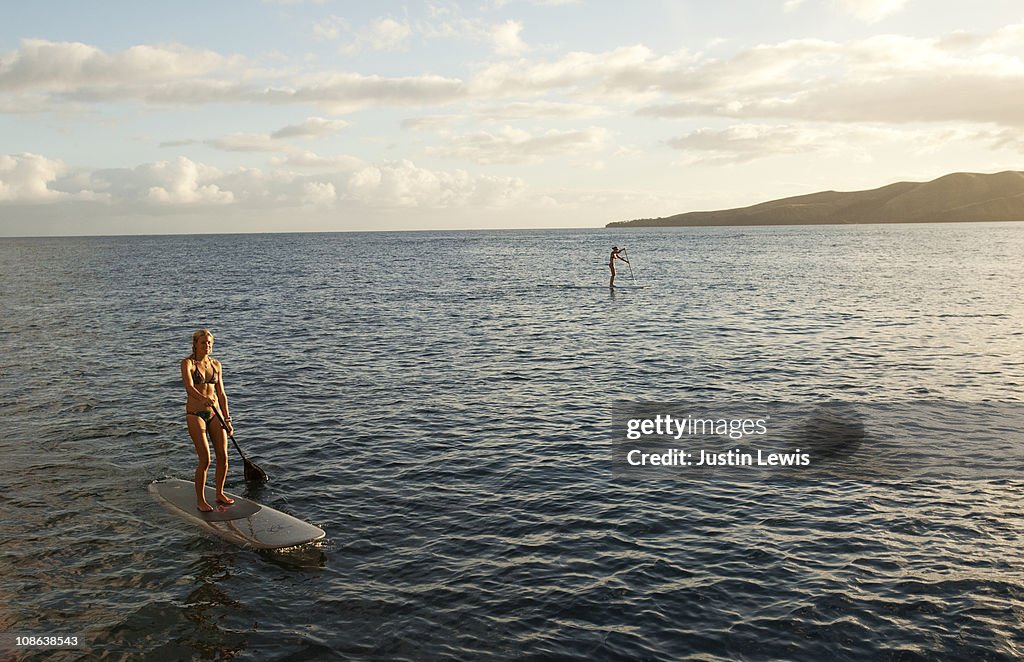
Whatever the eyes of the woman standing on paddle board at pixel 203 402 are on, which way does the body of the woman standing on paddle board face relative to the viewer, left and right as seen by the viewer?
facing the viewer and to the right of the viewer

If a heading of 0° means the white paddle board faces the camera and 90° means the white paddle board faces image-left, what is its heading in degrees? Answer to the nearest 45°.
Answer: approximately 315°
